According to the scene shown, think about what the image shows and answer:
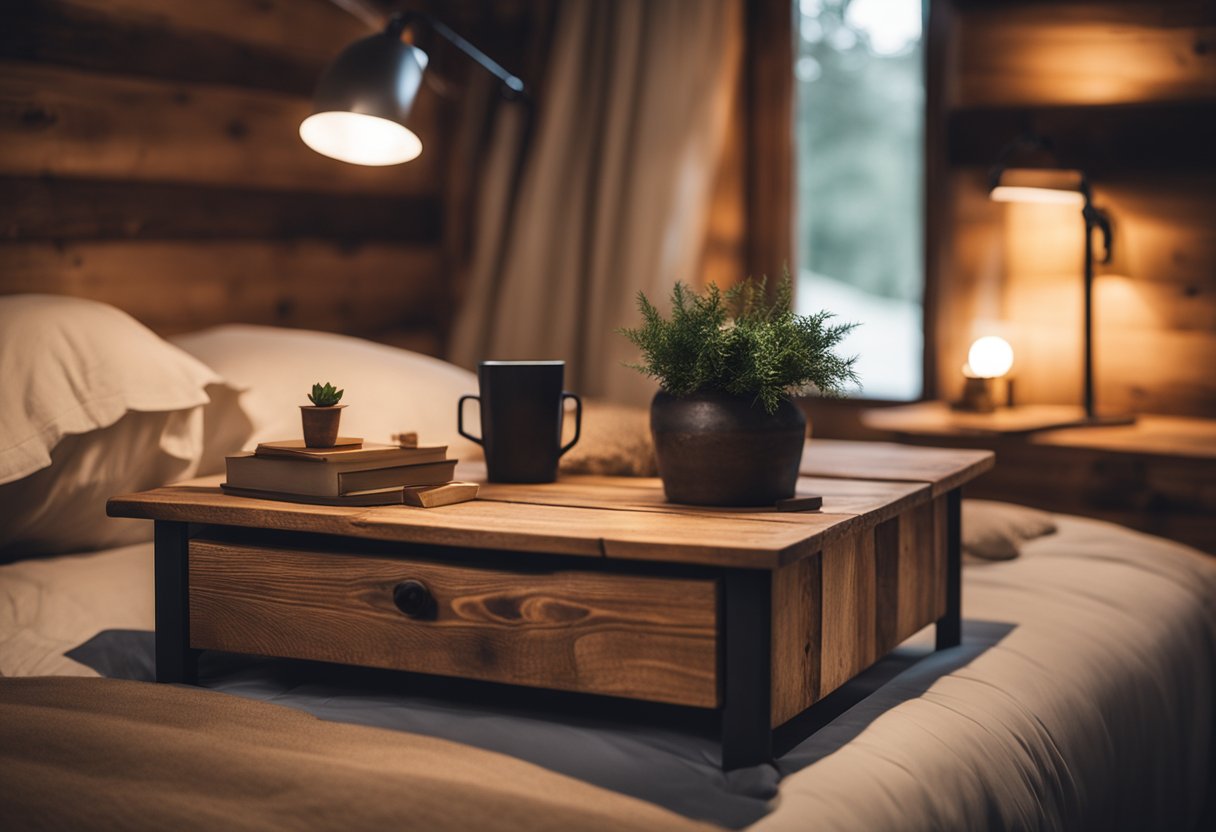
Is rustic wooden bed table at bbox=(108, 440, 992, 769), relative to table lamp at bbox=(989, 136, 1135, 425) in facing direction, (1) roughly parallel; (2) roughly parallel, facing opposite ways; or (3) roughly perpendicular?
roughly perpendicular

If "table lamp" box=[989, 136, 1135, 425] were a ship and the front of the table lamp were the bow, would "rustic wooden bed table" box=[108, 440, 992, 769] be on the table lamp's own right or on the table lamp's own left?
on the table lamp's own left

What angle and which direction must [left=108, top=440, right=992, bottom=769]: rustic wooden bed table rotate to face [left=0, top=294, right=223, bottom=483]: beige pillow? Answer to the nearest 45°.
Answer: approximately 90° to its right

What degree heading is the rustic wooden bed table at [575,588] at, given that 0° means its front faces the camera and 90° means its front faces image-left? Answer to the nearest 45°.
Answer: approximately 45°

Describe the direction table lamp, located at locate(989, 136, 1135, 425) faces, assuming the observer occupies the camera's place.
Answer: facing to the left of the viewer

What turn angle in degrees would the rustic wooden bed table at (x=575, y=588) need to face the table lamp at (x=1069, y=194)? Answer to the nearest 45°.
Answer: approximately 180°

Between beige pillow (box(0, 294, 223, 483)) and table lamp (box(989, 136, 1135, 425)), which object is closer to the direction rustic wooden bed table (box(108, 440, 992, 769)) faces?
the beige pillow
